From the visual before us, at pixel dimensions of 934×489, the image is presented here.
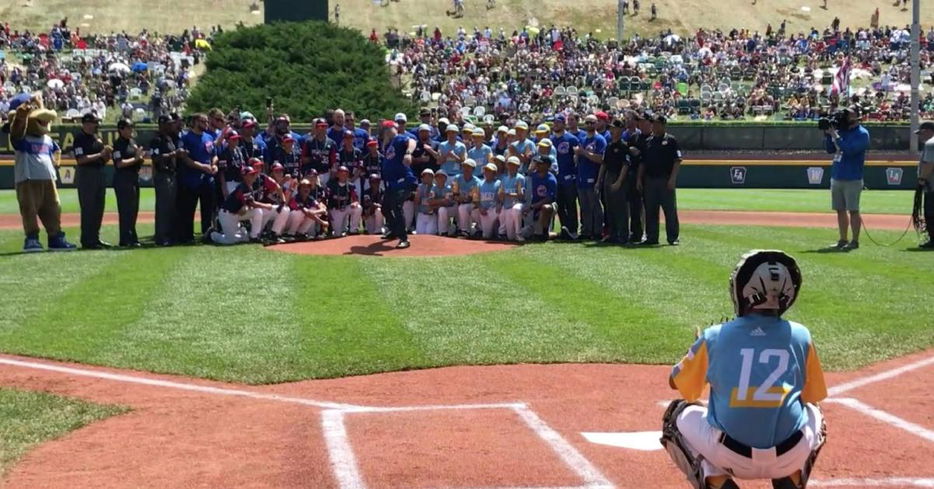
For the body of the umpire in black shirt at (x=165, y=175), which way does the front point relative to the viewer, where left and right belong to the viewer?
facing the viewer and to the right of the viewer

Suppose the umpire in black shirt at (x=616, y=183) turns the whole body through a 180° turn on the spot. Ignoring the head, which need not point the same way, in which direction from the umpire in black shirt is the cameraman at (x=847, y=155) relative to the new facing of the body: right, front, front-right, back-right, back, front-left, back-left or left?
front-right

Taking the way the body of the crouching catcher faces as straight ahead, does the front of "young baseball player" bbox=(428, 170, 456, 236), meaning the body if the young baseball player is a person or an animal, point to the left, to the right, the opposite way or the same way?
the opposite way

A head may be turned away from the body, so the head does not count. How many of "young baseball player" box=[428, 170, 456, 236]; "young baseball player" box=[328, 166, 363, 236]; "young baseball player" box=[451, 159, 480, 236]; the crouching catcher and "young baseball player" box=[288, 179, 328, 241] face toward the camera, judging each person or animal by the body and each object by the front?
4

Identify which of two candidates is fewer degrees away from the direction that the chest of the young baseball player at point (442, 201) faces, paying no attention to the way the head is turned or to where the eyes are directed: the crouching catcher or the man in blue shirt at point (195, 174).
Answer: the crouching catcher

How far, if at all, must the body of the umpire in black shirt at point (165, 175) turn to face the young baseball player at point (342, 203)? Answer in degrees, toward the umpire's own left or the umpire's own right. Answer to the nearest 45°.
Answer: approximately 45° to the umpire's own left

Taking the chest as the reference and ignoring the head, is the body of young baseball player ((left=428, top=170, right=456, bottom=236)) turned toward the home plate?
yes

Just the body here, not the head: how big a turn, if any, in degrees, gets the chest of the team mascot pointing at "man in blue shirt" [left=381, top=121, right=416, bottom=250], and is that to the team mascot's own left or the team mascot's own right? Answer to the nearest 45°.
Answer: approximately 45° to the team mascot's own left
